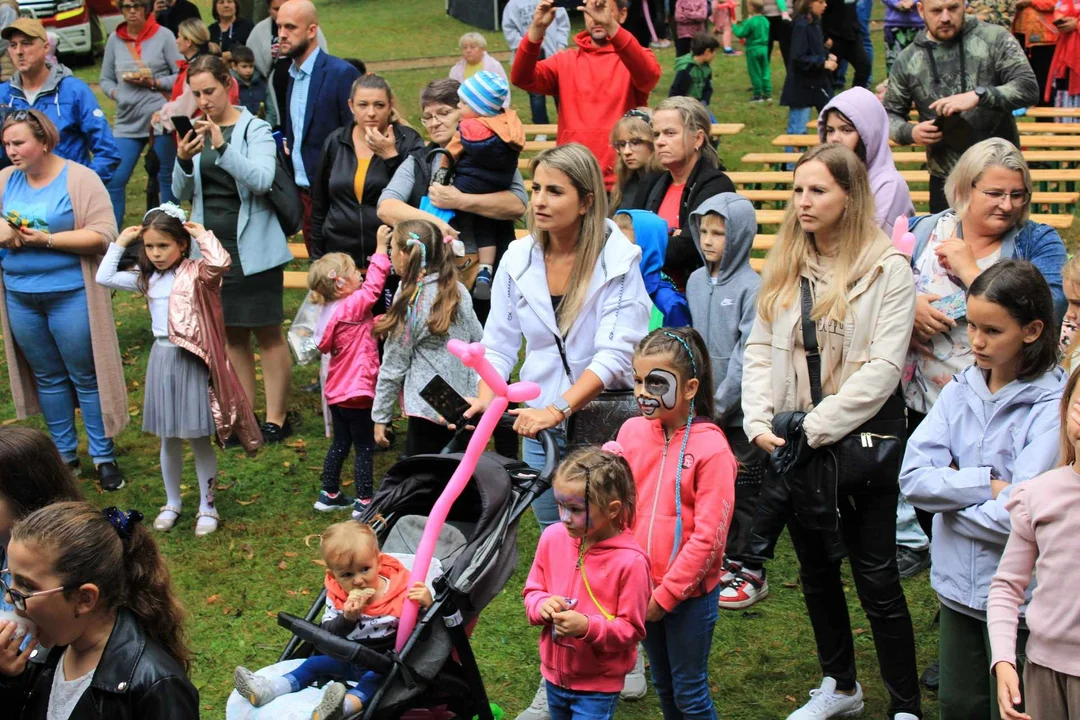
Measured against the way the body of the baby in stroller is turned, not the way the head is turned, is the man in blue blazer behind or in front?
behind

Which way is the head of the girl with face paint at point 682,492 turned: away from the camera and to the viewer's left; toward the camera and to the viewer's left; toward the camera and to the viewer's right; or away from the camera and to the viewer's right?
toward the camera and to the viewer's left

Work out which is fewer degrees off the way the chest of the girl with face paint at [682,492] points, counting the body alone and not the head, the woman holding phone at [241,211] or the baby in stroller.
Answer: the baby in stroller

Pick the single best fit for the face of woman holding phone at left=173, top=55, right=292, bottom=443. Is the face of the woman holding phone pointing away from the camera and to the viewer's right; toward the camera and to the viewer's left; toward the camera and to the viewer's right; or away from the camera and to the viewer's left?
toward the camera and to the viewer's left

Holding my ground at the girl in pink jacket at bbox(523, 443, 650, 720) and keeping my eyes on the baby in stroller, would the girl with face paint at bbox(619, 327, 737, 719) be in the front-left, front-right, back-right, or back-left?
back-right

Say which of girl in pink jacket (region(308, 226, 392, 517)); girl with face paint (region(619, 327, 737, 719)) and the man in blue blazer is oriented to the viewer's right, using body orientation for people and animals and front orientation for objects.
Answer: the girl in pink jacket

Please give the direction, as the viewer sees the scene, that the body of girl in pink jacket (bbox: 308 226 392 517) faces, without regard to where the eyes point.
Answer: to the viewer's right

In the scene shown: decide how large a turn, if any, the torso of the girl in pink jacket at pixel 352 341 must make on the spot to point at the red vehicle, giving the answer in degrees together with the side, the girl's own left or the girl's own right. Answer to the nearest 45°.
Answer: approximately 90° to the girl's own left

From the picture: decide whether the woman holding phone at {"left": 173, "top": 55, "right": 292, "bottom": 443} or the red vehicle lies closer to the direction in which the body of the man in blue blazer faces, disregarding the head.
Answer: the woman holding phone

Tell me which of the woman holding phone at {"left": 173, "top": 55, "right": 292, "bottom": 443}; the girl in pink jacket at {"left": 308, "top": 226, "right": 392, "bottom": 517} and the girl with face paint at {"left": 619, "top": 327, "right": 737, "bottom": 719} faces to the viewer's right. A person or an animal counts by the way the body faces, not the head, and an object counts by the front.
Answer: the girl in pink jacket

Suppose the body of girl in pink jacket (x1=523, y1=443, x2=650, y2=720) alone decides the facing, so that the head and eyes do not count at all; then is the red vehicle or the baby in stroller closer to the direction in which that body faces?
the baby in stroller

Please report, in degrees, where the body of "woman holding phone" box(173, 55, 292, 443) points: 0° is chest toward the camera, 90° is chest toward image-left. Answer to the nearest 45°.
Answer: approximately 45°

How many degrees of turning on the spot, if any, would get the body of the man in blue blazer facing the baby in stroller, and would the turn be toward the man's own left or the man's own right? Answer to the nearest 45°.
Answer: approximately 45° to the man's own left

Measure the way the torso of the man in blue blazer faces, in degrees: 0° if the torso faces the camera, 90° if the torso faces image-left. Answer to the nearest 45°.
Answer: approximately 45°

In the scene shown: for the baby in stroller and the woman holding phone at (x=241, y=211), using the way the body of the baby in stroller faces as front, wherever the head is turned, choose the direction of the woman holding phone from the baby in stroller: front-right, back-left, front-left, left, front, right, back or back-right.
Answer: back-right
